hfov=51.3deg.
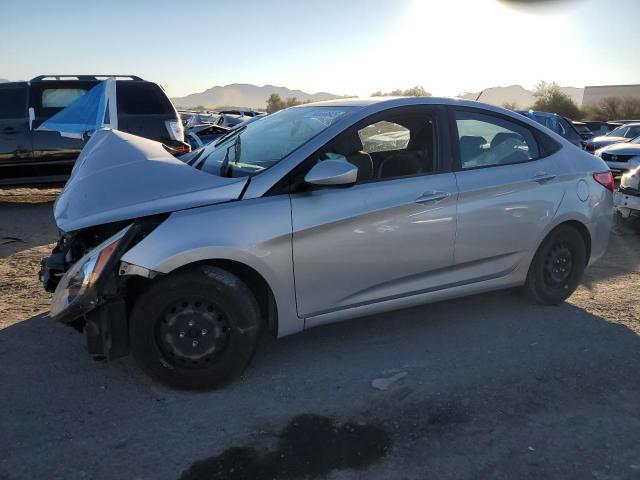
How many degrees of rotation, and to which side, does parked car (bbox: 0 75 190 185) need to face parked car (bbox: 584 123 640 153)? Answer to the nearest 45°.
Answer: approximately 180°

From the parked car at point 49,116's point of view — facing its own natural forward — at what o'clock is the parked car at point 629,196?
the parked car at point 629,196 is roughly at 7 o'clock from the parked car at point 49,116.

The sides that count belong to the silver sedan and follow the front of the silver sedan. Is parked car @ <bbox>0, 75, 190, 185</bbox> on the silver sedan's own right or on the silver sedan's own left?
on the silver sedan's own right

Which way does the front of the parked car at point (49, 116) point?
to the viewer's left

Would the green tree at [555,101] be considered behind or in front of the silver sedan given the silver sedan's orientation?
behind

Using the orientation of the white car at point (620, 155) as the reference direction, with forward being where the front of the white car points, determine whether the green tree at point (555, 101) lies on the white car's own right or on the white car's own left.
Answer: on the white car's own right

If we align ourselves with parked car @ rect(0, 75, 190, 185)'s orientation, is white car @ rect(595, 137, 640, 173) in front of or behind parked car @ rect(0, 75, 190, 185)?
behind

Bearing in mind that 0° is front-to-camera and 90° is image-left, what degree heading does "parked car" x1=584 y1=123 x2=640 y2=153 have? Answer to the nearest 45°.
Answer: approximately 45°
